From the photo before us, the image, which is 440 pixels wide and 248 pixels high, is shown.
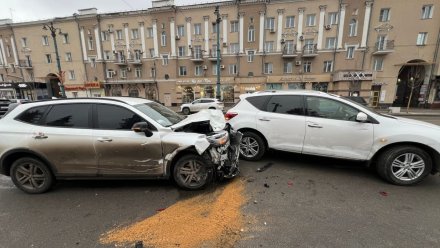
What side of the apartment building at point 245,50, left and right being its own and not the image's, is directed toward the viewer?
front

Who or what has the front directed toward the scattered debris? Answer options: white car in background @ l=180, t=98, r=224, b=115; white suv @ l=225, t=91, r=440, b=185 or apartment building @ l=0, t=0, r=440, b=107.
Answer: the apartment building

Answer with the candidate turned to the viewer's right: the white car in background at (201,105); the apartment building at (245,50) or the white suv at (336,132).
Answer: the white suv

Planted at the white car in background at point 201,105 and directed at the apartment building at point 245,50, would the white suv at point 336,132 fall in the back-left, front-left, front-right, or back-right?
back-right

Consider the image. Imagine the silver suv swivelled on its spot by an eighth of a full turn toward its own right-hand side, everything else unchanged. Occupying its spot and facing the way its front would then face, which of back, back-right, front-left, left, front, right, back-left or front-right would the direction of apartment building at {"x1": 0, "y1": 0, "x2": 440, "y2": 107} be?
left

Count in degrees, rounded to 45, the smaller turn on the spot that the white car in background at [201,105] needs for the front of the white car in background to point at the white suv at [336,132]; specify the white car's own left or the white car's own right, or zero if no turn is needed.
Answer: approximately 90° to the white car's own left

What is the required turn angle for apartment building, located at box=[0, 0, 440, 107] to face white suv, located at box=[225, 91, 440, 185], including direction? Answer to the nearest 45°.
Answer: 0° — it already faces it

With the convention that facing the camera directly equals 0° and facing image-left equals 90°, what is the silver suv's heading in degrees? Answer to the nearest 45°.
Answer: approximately 270°

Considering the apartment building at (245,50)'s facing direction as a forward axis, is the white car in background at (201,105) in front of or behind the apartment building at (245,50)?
in front

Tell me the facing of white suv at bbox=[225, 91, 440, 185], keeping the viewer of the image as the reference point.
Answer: facing to the right of the viewer

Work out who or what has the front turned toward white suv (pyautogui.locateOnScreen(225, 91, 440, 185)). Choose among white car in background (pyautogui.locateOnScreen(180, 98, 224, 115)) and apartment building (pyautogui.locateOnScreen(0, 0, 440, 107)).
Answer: the apartment building

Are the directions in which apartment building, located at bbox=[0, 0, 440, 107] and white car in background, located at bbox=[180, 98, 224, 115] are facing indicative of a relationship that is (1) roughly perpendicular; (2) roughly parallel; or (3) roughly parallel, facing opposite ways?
roughly perpendicular

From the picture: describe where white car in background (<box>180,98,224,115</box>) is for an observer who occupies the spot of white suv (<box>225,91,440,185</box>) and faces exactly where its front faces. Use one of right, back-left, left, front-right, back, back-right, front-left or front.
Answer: back-left

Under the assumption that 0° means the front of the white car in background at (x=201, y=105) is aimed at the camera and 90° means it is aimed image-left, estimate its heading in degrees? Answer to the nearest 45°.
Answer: approximately 90°
